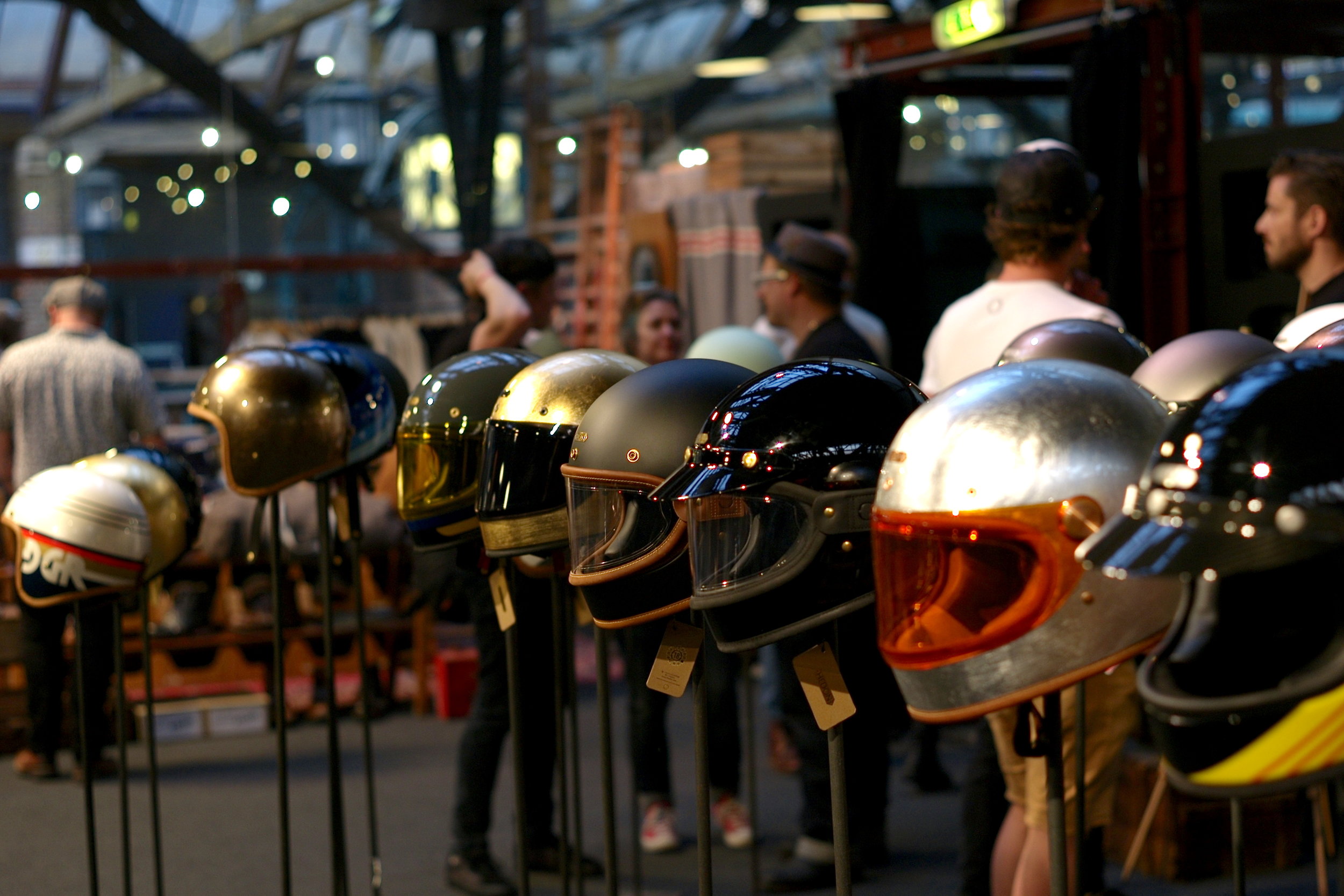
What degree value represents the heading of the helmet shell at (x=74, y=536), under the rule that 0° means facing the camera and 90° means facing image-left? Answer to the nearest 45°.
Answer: approximately 90°

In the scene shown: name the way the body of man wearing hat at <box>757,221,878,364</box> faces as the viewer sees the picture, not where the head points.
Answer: to the viewer's left

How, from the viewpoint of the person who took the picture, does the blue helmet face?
facing to the left of the viewer

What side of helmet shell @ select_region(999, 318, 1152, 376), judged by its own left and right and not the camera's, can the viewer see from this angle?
left

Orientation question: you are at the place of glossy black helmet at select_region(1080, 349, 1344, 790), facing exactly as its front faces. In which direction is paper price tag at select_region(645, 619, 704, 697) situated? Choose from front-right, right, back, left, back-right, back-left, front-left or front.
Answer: right

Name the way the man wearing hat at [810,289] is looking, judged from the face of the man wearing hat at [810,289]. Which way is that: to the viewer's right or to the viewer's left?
to the viewer's left

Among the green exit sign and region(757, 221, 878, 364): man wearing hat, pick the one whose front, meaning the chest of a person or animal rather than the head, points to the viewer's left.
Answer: the man wearing hat

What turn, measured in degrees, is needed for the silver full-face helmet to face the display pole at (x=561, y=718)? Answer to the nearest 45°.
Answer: approximately 90° to its right

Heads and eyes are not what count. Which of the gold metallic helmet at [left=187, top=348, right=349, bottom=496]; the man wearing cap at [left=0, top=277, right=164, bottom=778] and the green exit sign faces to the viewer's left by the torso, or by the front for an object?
the gold metallic helmet
